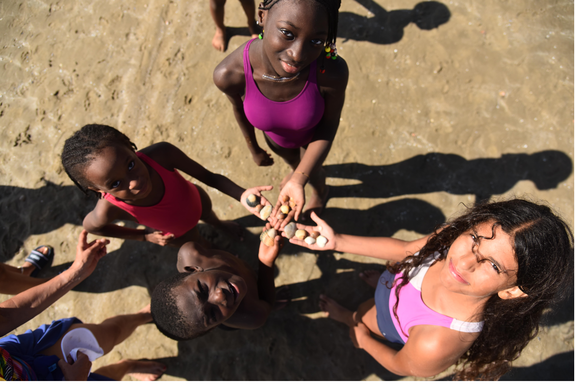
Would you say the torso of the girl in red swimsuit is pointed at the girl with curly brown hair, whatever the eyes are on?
yes

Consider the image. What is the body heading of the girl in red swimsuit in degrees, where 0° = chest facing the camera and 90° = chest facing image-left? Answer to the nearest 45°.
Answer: approximately 315°

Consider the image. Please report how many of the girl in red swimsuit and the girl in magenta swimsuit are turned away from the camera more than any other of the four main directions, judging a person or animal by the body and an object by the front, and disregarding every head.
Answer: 0

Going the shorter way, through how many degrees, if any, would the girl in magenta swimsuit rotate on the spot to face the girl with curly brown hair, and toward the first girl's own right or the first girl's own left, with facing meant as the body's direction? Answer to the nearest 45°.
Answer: approximately 45° to the first girl's own left
